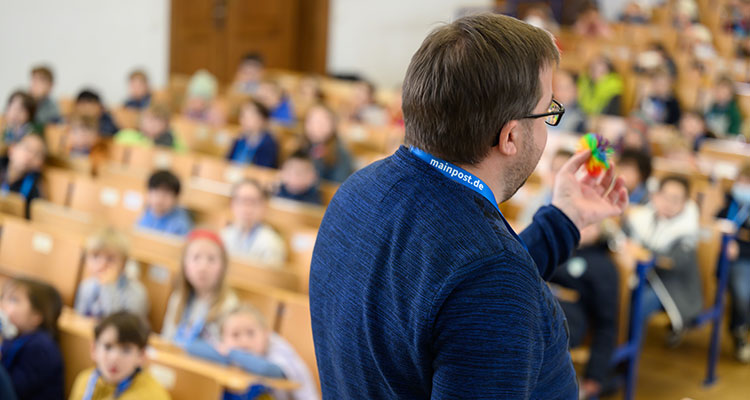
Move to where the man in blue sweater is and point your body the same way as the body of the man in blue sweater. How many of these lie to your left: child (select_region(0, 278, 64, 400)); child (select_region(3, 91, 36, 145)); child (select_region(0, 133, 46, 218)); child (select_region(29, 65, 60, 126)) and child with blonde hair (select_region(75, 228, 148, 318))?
5

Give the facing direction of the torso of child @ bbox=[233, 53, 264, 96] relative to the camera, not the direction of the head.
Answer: toward the camera

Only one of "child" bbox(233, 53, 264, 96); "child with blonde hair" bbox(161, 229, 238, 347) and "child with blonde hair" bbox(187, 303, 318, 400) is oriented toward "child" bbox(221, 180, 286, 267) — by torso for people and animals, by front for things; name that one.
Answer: "child" bbox(233, 53, 264, 96)

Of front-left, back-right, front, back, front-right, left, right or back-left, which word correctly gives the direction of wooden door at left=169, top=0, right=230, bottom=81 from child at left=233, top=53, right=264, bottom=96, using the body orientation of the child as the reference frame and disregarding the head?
back-right

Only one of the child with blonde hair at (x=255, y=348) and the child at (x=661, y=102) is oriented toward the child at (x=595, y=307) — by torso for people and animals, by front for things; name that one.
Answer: the child at (x=661, y=102)

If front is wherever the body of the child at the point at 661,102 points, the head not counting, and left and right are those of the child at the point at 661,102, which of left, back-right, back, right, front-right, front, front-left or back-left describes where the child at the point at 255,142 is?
front-right

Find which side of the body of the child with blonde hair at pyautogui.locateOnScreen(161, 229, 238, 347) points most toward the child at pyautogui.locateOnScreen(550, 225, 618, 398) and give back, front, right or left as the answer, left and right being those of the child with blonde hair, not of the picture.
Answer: left

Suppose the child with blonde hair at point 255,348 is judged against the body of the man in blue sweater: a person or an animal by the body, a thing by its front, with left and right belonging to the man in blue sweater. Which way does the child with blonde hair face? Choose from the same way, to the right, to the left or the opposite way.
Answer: the opposite way

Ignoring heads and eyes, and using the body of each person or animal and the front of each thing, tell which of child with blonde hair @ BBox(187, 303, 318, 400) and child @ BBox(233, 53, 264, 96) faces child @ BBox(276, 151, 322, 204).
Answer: child @ BBox(233, 53, 264, 96)

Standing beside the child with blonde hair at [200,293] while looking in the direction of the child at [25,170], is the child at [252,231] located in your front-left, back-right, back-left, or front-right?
front-right

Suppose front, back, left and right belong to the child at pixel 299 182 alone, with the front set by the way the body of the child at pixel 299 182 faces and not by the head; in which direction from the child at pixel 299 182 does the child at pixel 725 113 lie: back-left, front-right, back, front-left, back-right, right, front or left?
back-left

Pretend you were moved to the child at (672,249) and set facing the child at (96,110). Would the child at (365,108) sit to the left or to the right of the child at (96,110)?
right

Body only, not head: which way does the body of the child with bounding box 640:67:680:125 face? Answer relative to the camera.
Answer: toward the camera
